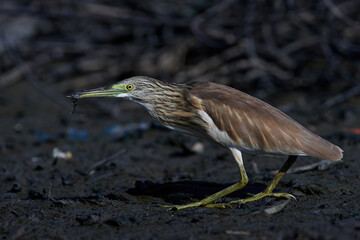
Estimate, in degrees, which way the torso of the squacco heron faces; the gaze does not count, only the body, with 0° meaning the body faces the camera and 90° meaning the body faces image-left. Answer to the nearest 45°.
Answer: approximately 90°
